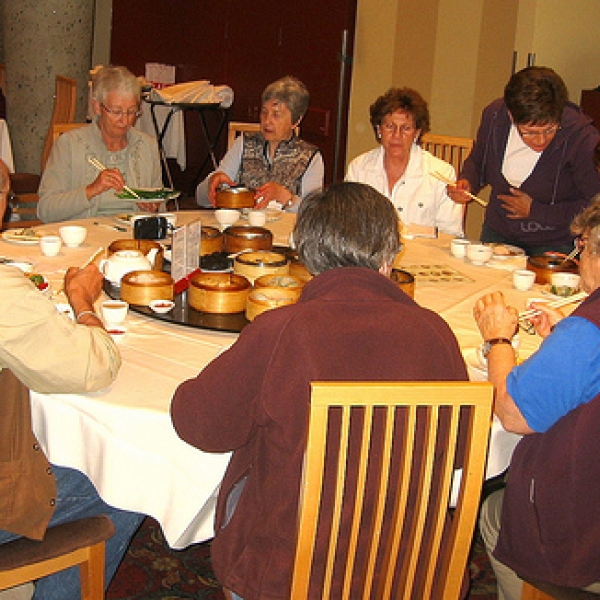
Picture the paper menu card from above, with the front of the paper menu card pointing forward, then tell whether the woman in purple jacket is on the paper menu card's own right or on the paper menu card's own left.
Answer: on the paper menu card's own left

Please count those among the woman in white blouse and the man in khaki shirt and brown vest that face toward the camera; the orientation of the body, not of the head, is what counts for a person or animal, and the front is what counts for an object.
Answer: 1

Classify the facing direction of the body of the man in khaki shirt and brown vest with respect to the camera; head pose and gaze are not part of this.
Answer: to the viewer's right

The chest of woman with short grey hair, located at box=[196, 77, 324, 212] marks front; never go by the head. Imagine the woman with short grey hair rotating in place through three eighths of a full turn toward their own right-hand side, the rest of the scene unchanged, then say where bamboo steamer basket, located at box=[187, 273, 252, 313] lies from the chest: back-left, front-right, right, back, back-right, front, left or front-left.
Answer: back

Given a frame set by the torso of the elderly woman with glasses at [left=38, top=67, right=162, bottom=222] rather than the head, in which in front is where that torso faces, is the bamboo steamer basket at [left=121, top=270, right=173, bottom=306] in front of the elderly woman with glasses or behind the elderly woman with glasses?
in front

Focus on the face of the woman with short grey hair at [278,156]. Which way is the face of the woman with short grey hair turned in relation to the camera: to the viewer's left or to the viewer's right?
to the viewer's left

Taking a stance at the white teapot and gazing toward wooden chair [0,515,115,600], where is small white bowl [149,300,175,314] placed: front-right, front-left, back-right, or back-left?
front-left

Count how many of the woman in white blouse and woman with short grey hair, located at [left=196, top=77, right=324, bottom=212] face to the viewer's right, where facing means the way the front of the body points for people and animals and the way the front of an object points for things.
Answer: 0

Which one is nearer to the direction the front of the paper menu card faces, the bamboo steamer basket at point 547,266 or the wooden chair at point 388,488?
the wooden chair

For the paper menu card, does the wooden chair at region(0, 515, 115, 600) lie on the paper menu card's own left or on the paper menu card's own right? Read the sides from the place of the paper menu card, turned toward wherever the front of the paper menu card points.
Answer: on the paper menu card's own right

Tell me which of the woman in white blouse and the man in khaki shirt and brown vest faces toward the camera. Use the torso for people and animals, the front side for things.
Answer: the woman in white blouse

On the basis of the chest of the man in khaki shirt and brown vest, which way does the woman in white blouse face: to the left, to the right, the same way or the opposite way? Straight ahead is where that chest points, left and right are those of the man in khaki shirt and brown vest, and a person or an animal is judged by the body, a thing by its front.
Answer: to the right

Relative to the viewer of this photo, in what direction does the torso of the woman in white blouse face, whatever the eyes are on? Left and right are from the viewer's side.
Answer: facing the viewer
